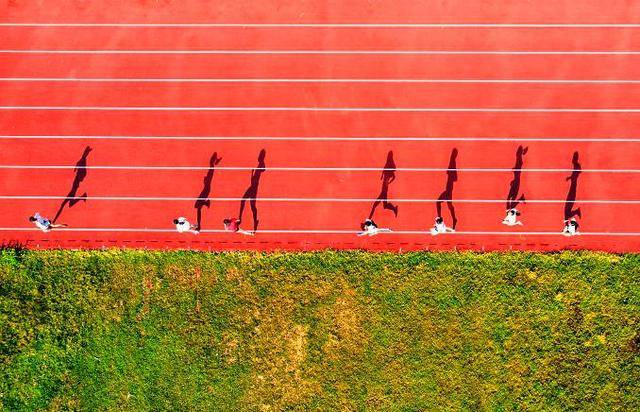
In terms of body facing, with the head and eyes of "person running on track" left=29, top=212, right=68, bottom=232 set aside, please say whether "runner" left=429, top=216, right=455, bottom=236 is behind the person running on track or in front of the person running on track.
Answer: behind

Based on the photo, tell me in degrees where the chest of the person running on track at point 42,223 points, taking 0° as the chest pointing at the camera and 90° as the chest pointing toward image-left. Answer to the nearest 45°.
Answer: approximately 90°

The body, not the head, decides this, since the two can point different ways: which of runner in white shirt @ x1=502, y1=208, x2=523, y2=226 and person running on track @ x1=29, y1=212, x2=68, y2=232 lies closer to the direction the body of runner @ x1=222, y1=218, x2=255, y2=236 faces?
the person running on track

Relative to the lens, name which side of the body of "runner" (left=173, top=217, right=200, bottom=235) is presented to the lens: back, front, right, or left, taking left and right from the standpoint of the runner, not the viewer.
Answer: left

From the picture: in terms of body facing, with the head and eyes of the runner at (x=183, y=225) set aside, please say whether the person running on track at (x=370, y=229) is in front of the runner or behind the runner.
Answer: behind

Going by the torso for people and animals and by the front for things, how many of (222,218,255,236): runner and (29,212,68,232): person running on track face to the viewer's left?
2

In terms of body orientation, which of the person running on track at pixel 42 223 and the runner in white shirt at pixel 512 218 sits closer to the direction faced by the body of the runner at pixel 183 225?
the person running on track

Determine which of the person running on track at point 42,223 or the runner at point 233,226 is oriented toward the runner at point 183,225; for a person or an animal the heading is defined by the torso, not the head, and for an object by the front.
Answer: the runner at point 233,226
